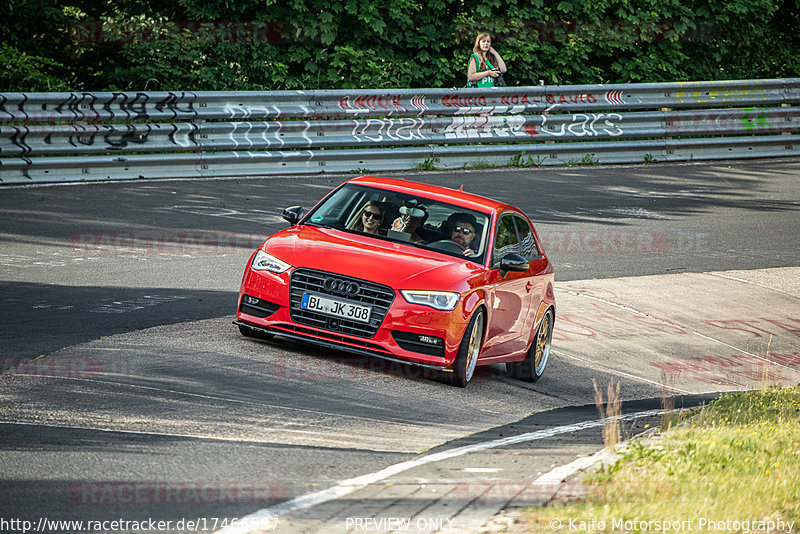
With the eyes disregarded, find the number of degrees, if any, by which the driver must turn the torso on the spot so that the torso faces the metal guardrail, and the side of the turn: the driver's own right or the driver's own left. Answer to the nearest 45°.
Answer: approximately 135° to the driver's own right

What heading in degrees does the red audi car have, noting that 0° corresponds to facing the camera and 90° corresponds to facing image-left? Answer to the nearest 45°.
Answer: approximately 45°

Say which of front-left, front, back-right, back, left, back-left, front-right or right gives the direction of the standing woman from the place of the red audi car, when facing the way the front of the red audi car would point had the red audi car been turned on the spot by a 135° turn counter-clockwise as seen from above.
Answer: left

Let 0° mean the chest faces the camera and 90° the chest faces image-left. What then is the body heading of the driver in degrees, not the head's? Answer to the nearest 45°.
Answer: approximately 45°

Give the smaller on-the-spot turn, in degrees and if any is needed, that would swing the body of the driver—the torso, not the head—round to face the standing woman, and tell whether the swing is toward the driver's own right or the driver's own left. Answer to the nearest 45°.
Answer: approximately 135° to the driver's own right

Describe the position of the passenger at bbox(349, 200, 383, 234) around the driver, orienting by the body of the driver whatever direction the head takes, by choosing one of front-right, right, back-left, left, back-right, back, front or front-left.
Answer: front-right

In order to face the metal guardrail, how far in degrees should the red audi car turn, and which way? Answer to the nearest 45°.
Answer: approximately 135° to its right
